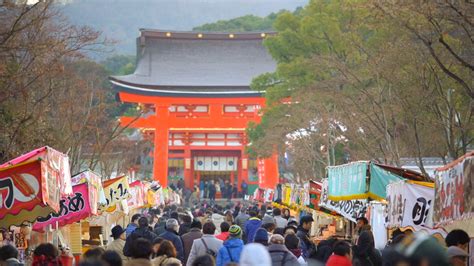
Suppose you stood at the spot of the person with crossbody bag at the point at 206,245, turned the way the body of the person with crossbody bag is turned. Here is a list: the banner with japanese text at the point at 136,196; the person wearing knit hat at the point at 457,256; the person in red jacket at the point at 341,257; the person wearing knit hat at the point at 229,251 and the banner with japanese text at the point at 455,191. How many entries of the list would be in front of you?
1

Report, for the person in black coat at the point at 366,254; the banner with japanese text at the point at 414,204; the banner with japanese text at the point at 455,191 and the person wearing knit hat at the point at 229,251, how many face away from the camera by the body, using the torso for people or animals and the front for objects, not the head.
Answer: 2

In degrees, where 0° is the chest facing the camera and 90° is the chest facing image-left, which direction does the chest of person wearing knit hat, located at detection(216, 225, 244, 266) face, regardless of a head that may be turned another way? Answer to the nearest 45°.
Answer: approximately 180°

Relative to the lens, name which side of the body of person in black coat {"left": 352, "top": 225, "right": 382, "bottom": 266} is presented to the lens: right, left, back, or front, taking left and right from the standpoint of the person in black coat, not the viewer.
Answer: back

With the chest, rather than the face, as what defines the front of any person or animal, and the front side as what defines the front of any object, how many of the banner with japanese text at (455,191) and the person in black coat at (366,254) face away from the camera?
1

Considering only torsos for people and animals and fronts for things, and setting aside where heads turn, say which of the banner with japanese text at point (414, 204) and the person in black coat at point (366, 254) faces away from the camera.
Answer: the person in black coat

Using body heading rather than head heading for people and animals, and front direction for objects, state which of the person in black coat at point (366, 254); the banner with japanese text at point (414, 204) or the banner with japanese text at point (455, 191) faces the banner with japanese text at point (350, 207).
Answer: the person in black coat

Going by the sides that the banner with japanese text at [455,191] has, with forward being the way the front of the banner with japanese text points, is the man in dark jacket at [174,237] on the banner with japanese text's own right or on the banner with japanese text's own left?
on the banner with japanese text's own right

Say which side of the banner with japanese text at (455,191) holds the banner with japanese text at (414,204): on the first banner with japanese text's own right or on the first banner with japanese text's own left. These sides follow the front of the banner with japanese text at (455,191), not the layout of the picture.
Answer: on the first banner with japanese text's own right

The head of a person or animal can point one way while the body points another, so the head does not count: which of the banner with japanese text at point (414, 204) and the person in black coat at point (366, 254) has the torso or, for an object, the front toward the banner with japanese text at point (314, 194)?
the person in black coat

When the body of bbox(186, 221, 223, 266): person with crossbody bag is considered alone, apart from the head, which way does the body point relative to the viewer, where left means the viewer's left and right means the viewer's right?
facing away from the viewer

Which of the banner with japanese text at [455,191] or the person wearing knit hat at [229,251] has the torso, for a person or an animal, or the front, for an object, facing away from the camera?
the person wearing knit hat
